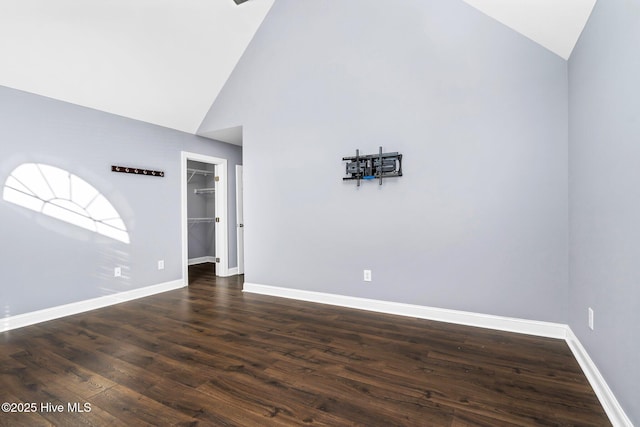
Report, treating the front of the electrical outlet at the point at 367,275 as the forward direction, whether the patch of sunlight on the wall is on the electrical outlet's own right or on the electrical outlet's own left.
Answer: on the electrical outlet's own right

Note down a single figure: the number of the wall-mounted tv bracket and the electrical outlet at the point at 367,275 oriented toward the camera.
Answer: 2

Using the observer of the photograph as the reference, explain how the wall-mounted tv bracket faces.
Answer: facing the viewer

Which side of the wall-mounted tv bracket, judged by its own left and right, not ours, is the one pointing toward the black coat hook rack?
right

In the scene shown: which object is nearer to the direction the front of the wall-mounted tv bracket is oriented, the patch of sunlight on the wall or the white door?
the patch of sunlight on the wall

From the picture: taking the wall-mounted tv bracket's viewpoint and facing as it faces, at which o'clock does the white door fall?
The white door is roughly at 4 o'clock from the wall-mounted tv bracket.

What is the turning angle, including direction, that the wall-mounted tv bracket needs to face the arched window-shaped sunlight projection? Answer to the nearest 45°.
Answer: approximately 90° to its right

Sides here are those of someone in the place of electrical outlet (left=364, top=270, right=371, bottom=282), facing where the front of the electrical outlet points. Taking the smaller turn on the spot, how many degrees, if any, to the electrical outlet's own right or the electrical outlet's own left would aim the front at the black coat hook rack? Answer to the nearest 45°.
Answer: approximately 90° to the electrical outlet's own right

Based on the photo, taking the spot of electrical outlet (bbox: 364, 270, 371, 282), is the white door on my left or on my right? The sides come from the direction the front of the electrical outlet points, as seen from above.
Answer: on my right
